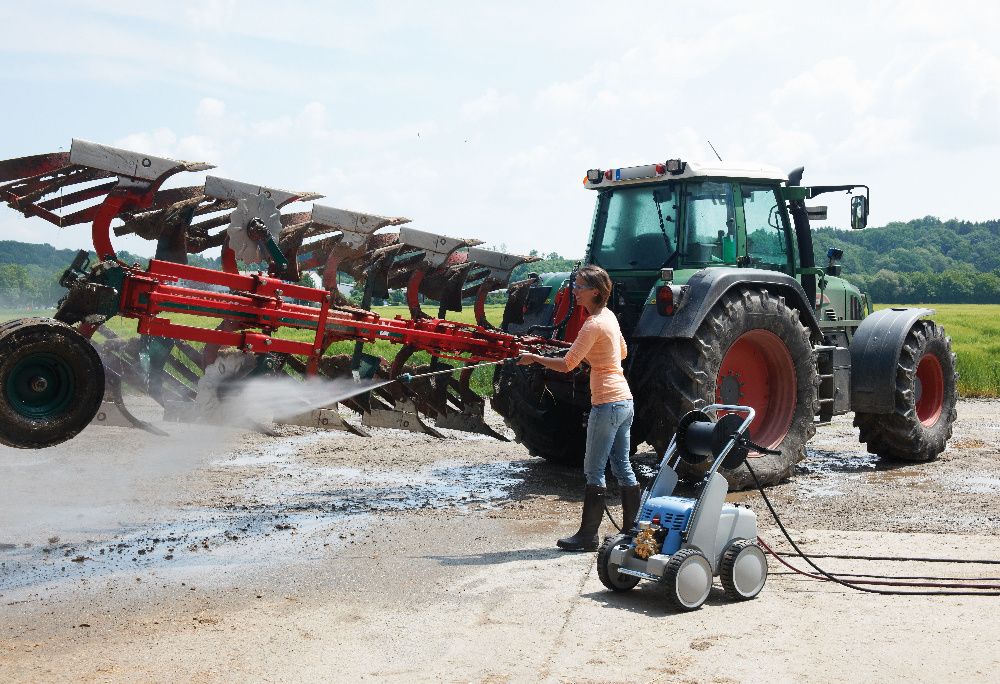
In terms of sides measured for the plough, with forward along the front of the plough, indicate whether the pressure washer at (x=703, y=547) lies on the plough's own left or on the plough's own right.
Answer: on the plough's own right

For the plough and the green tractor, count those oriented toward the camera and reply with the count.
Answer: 0

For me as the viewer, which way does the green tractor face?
facing away from the viewer and to the right of the viewer

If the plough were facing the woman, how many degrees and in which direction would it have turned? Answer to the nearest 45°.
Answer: approximately 90° to its right

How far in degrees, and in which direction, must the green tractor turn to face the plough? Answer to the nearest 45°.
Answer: approximately 180°

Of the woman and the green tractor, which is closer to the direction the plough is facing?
the green tractor

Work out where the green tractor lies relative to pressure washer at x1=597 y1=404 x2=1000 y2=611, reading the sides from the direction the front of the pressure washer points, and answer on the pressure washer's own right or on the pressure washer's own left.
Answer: on the pressure washer's own right

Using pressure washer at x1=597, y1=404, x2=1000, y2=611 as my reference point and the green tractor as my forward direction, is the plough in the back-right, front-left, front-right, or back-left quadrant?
front-left

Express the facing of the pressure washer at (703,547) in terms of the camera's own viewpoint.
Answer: facing the viewer and to the left of the viewer

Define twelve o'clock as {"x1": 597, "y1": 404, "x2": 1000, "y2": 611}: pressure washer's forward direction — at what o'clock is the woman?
The woman is roughly at 3 o'clock from the pressure washer.

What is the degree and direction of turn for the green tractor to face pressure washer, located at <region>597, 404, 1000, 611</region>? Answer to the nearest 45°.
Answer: approximately 135° to its right

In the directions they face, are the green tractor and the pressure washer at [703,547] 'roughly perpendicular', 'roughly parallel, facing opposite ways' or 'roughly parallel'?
roughly parallel, facing opposite ways

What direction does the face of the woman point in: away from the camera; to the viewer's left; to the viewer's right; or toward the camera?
to the viewer's left

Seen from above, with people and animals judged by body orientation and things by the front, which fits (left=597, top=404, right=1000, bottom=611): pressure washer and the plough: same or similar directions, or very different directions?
very different directions

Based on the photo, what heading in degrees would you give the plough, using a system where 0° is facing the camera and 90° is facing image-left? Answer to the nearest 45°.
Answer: approximately 225°
